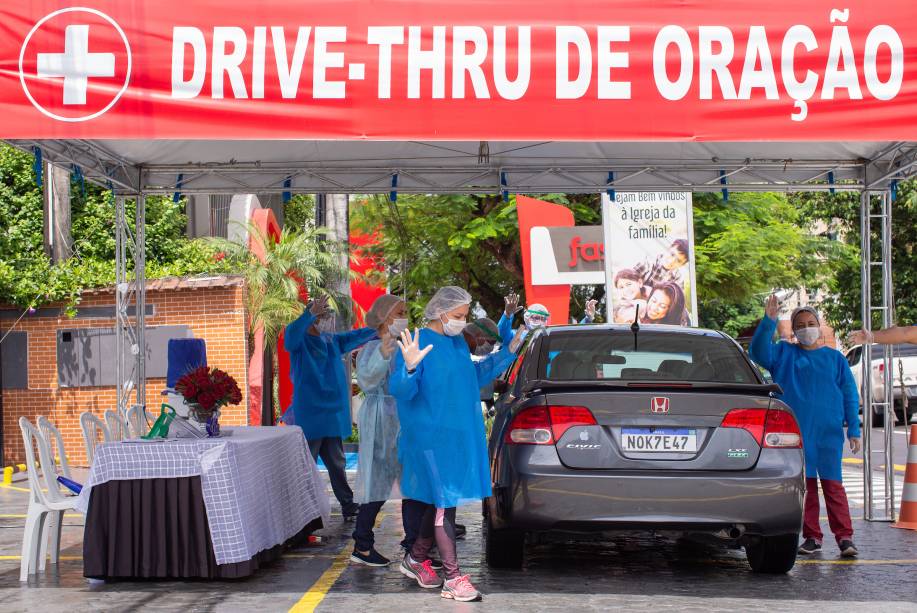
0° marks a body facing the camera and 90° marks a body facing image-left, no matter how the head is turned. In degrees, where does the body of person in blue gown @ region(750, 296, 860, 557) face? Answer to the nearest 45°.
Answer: approximately 0°

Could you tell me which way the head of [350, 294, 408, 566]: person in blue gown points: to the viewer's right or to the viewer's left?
to the viewer's right

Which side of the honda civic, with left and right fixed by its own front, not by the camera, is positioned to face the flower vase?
left

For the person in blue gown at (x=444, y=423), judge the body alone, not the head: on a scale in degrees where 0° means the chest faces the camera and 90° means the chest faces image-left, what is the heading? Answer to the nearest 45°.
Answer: approximately 315°

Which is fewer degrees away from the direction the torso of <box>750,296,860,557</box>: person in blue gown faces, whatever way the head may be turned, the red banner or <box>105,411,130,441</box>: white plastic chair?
the red banner

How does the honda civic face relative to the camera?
away from the camera

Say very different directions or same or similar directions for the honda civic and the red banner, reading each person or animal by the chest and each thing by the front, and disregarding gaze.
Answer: very different directions
